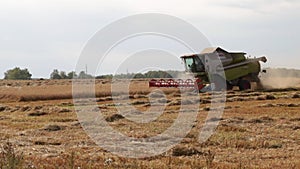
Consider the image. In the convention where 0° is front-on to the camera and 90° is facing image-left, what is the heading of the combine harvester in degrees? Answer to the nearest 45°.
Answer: approximately 45°
